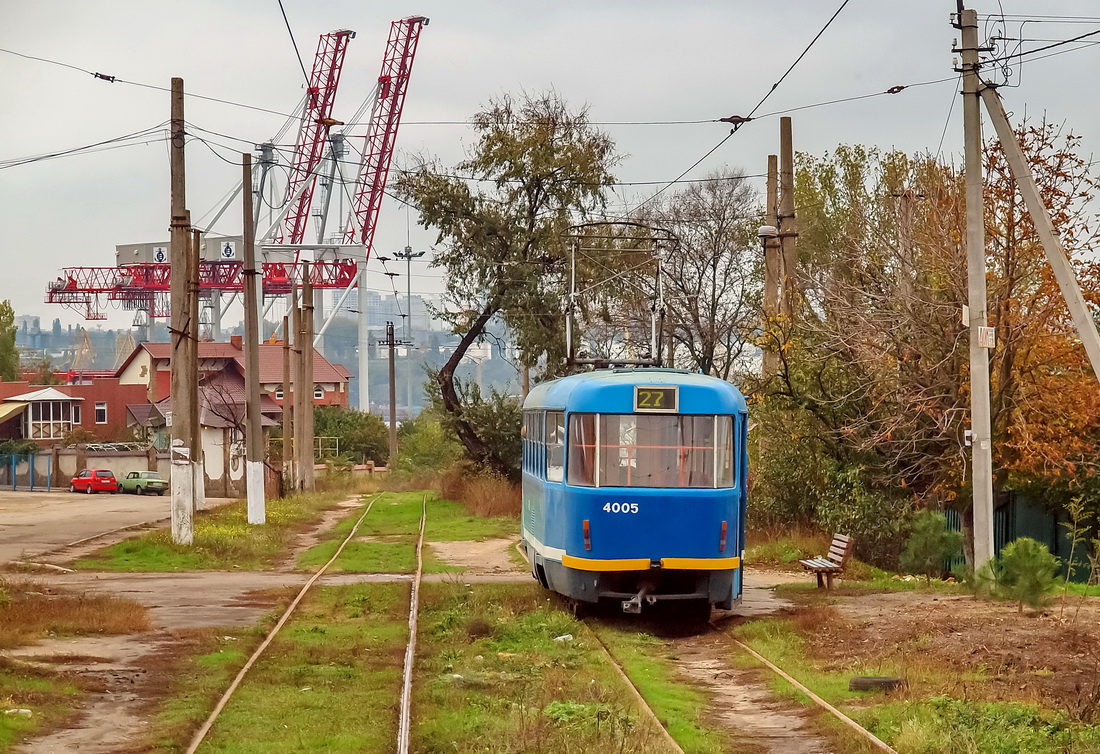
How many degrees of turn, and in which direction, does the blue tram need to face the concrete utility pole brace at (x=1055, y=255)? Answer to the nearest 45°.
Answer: approximately 90° to its right

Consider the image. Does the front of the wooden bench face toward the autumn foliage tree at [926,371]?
no

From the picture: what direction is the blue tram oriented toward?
away from the camera

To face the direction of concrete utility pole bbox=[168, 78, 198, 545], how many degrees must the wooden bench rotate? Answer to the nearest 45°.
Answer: approximately 45° to its right

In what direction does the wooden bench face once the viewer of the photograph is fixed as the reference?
facing the viewer and to the left of the viewer

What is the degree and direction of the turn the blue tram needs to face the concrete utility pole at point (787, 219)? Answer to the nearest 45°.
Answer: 0° — it already faces it

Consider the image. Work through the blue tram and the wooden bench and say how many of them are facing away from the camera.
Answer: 1

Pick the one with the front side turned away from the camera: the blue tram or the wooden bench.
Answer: the blue tram

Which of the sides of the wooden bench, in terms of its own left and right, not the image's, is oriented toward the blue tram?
front

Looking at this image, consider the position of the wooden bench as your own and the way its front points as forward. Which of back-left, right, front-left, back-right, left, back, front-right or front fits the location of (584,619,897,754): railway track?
front-left

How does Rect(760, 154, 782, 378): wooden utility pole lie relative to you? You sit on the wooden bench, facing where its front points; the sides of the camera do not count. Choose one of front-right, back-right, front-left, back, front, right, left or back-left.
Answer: back-right

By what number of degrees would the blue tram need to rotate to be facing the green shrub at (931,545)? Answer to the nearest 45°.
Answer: approximately 45° to its right

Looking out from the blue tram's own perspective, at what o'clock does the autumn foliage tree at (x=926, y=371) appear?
The autumn foliage tree is roughly at 1 o'clock from the blue tram.
